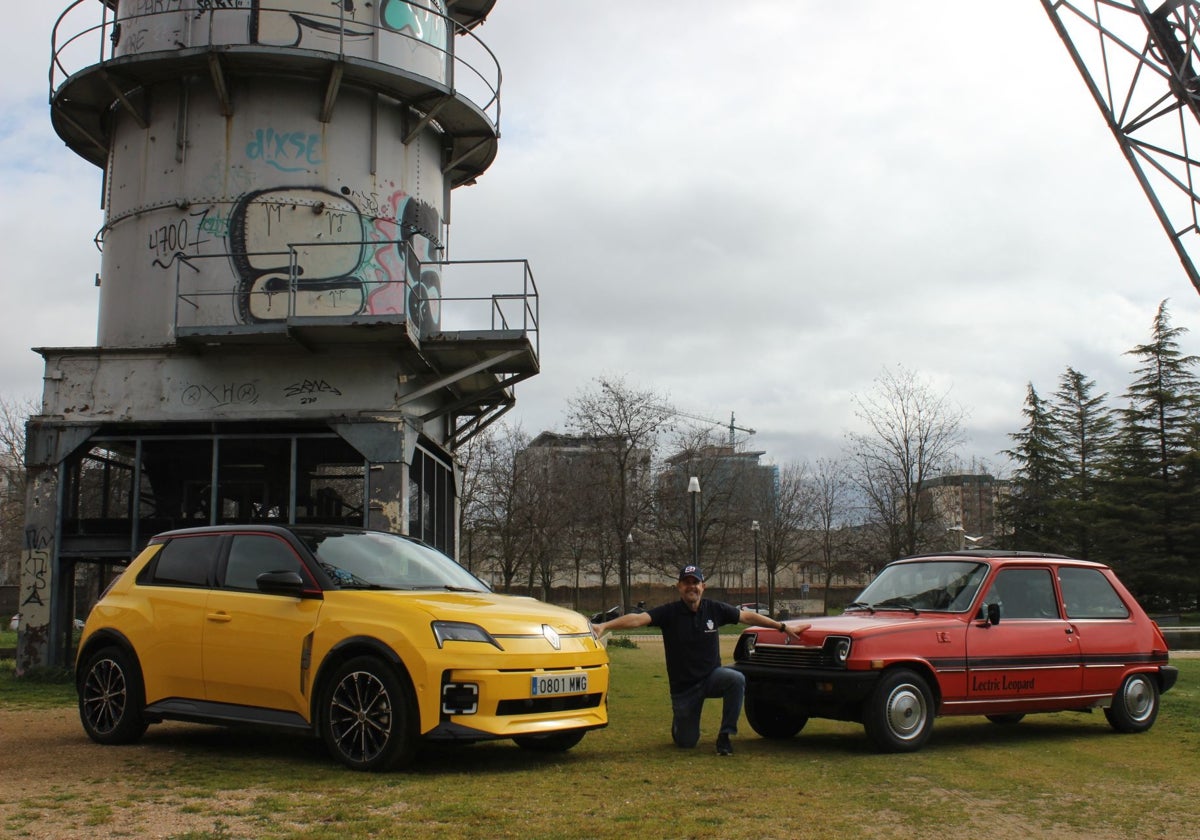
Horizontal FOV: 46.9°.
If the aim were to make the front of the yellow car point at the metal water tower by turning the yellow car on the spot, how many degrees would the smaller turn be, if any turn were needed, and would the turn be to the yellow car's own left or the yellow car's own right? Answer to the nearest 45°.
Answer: approximately 135° to the yellow car's own left

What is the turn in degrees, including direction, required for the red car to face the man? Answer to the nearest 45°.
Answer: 0° — it already faces them

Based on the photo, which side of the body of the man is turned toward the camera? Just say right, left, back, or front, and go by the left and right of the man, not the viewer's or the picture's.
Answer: front

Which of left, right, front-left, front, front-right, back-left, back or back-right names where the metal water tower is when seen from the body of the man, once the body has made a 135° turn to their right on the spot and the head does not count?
front

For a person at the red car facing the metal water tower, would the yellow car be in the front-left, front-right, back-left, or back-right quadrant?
front-left

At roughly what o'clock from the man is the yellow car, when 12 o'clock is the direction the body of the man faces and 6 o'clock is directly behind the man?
The yellow car is roughly at 2 o'clock from the man.

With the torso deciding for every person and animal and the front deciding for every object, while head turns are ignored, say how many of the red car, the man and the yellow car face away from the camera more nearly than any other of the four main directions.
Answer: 0

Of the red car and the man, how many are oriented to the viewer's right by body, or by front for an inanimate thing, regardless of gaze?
0

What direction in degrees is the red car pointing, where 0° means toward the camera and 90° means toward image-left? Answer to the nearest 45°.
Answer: approximately 45°

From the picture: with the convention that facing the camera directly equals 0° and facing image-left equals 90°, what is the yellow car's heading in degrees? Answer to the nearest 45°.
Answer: approximately 315°

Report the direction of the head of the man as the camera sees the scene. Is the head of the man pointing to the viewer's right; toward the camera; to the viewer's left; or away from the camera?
toward the camera

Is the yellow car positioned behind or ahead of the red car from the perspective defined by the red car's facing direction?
ahead
